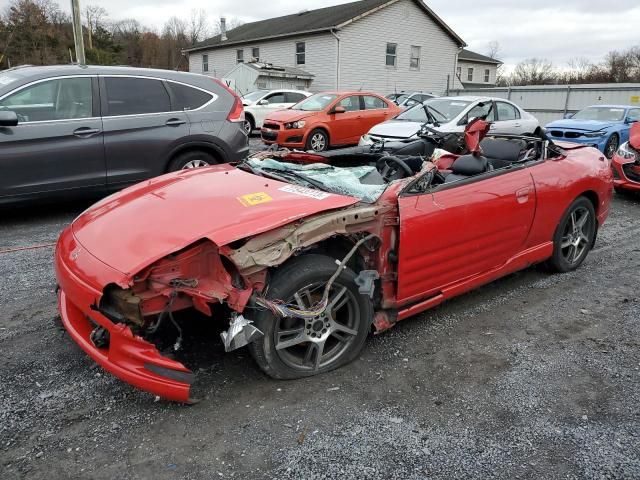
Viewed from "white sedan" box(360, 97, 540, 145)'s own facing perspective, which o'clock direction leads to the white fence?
The white fence is roughly at 5 o'clock from the white sedan.

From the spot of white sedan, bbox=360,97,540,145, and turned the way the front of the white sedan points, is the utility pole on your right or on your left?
on your right

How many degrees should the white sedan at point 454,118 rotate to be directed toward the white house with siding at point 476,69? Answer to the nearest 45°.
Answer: approximately 135° to its right

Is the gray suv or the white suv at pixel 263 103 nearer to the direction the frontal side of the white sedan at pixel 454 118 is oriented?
the gray suv

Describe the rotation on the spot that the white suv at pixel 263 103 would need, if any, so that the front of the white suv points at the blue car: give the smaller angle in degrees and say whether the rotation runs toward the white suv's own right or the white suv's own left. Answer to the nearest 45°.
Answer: approximately 90° to the white suv's own left

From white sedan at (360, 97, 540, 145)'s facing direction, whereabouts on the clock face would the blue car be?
The blue car is roughly at 6 o'clock from the white sedan.

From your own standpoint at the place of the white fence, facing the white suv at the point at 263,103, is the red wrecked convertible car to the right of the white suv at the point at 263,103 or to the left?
left

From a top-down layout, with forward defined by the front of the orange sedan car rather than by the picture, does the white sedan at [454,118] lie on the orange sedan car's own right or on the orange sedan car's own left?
on the orange sedan car's own left

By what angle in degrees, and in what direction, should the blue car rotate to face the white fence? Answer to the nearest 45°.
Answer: approximately 135° to its right

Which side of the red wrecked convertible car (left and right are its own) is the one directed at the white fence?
back
